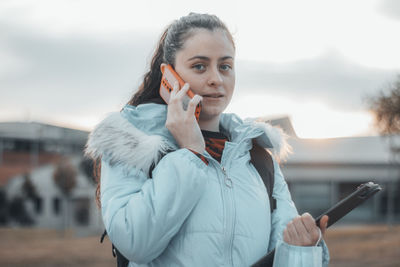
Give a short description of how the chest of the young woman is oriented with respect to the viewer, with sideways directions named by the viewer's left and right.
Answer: facing the viewer and to the right of the viewer

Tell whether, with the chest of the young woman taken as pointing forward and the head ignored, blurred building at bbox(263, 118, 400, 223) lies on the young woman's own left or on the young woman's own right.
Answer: on the young woman's own left
